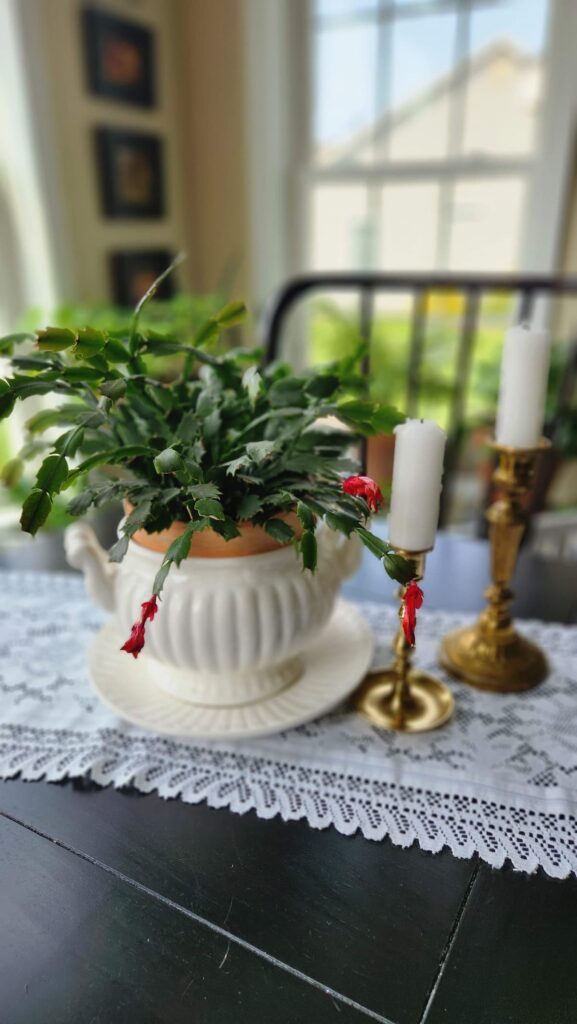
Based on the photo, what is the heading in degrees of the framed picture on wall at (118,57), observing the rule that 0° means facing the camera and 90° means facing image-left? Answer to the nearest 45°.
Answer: approximately 315°

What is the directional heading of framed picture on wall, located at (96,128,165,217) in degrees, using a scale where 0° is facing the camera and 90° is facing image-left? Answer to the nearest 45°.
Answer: approximately 315°
